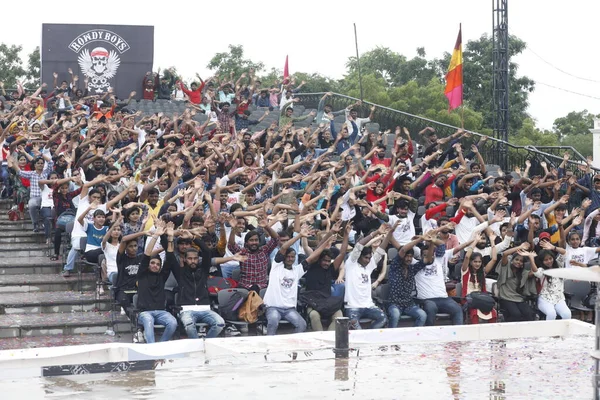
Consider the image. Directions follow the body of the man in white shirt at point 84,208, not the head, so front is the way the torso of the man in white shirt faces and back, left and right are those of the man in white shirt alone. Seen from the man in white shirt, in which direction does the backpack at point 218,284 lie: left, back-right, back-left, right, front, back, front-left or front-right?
front

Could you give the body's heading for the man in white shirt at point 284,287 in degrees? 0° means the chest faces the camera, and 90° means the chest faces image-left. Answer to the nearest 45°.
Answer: approximately 0°

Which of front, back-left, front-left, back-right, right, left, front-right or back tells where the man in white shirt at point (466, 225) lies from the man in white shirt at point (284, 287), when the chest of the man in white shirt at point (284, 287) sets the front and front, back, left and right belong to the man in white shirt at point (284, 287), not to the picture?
back-left

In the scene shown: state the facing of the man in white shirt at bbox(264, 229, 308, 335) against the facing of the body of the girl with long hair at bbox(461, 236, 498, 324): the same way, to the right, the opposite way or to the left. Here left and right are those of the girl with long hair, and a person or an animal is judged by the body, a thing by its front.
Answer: the same way

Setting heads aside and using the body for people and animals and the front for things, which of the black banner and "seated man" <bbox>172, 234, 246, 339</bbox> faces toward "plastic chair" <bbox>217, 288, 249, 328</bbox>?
the black banner

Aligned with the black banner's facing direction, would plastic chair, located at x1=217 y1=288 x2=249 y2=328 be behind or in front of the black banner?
in front

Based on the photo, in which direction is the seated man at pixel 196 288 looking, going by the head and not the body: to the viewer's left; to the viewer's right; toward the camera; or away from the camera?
toward the camera

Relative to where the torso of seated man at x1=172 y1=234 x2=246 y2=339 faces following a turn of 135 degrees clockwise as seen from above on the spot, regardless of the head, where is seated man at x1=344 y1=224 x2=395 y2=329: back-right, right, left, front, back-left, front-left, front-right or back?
back-right

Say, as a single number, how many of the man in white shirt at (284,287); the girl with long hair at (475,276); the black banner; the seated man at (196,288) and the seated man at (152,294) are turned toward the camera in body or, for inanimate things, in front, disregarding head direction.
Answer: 5

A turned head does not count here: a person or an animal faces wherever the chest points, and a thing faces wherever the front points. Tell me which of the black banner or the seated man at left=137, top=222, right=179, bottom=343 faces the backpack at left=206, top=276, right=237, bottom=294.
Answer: the black banner

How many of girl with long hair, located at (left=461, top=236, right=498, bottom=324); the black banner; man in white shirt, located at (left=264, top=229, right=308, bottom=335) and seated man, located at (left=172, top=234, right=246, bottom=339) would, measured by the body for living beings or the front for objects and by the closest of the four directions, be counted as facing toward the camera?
4

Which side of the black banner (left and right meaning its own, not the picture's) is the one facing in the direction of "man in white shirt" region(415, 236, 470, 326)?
front

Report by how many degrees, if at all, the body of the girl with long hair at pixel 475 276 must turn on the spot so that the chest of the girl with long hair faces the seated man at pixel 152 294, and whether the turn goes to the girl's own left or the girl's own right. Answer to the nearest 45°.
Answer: approximately 45° to the girl's own right

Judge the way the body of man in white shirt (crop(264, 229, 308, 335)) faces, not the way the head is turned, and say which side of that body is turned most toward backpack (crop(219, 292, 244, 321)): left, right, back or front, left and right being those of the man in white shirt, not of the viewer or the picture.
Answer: right

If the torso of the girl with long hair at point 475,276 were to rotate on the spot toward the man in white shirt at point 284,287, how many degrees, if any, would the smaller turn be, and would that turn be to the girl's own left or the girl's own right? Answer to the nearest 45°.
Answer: approximately 45° to the girl's own right

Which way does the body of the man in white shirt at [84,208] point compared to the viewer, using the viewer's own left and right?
facing the viewer and to the right of the viewer

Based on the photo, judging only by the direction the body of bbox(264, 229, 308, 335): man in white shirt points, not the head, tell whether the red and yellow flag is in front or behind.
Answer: behind

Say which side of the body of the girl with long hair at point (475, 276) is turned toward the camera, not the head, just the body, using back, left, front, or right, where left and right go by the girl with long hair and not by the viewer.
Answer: front

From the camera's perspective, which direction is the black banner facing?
toward the camera

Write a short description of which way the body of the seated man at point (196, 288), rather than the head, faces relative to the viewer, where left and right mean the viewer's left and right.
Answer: facing the viewer
